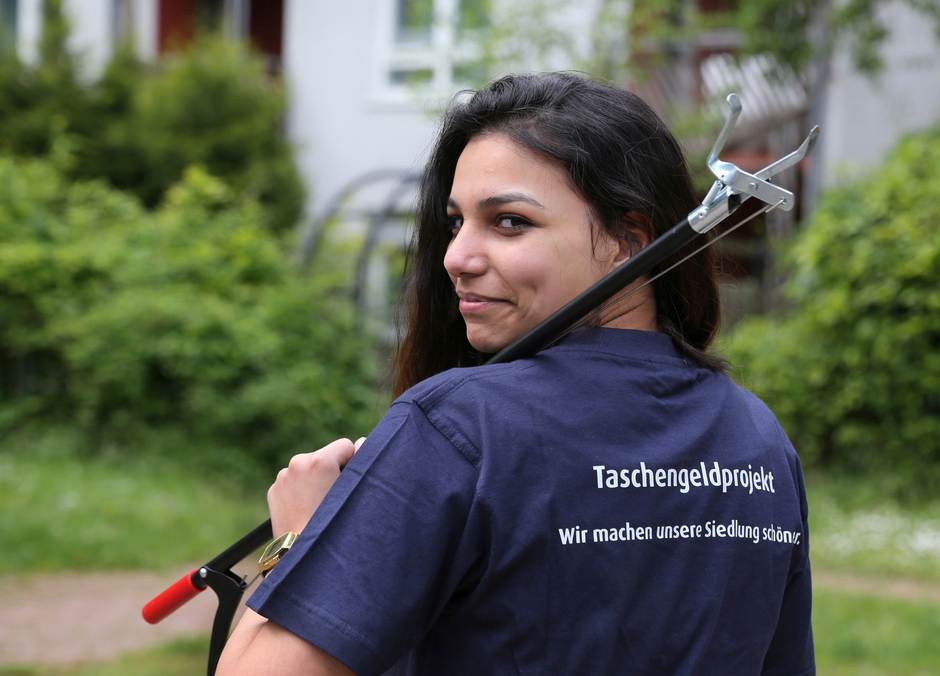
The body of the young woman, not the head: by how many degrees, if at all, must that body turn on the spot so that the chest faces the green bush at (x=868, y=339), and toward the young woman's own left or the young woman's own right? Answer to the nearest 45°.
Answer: approximately 45° to the young woman's own right

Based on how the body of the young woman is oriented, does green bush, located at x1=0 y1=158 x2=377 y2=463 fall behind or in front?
in front

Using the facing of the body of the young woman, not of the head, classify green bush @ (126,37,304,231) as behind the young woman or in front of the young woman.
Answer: in front

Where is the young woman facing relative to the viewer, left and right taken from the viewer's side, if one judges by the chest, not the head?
facing away from the viewer and to the left of the viewer

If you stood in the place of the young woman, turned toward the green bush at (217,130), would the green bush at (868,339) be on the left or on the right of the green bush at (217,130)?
right

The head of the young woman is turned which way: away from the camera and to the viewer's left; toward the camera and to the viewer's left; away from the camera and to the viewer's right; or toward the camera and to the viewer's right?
toward the camera and to the viewer's left

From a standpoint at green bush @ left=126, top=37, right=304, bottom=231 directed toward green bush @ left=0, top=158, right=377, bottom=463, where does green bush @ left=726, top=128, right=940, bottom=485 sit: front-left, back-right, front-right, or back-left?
front-left
